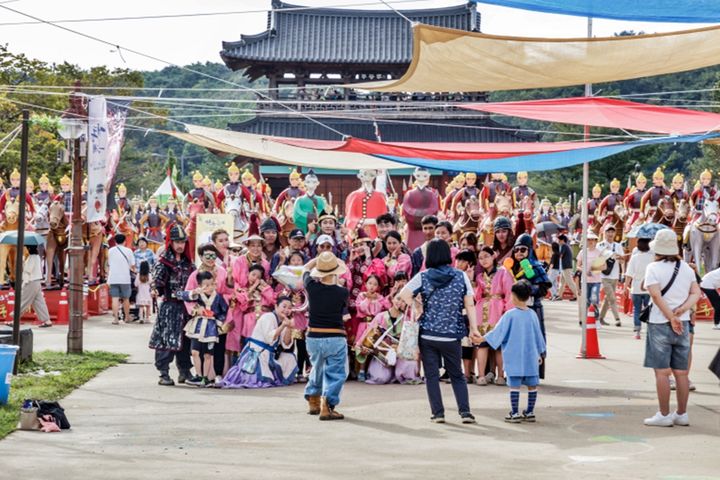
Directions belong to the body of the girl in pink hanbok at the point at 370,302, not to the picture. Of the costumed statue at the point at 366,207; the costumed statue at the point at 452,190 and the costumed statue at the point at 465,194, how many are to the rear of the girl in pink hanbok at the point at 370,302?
3

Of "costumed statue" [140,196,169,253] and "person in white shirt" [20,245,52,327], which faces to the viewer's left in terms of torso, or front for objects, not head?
the person in white shirt

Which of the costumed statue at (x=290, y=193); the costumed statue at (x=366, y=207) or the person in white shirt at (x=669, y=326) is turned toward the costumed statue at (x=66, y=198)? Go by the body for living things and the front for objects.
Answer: the person in white shirt

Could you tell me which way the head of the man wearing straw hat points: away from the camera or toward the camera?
away from the camera

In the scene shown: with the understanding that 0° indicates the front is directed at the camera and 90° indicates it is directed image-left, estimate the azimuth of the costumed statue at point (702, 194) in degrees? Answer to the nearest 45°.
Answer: approximately 0°

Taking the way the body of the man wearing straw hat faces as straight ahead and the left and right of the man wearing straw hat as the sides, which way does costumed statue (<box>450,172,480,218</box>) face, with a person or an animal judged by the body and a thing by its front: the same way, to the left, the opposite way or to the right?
the opposite way

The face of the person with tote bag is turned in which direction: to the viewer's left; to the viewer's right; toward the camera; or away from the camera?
away from the camera

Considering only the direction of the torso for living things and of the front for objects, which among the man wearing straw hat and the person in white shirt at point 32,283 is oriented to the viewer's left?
the person in white shirt

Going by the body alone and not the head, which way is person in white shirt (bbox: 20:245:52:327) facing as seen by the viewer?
to the viewer's left

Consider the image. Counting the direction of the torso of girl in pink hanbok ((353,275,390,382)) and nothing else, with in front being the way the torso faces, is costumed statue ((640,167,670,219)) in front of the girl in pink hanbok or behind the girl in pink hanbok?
behind

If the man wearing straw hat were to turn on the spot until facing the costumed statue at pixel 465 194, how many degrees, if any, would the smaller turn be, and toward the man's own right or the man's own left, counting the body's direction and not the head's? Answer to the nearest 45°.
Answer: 0° — they already face it
